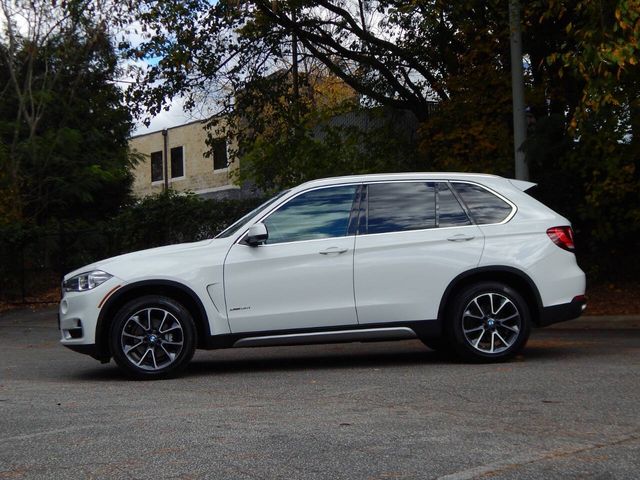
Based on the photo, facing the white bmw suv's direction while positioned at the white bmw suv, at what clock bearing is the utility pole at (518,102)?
The utility pole is roughly at 4 o'clock from the white bmw suv.

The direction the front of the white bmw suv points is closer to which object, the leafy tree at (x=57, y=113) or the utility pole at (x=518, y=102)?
the leafy tree

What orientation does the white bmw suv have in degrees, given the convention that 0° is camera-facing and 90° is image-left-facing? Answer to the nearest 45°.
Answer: approximately 90°

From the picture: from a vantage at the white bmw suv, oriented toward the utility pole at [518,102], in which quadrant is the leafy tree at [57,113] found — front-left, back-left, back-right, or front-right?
front-left

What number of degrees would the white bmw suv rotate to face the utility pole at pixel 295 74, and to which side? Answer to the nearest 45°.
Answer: approximately 90° to its right
